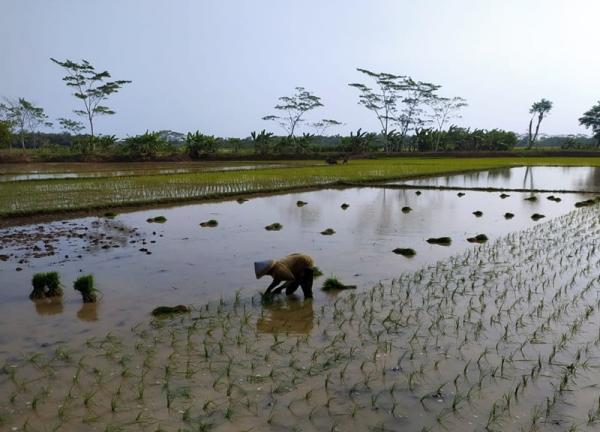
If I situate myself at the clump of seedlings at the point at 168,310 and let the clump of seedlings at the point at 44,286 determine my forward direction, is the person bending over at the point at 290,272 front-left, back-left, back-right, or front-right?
back-right

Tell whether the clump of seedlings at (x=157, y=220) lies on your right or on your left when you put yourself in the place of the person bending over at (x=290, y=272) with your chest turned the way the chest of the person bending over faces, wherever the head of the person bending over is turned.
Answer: on your right

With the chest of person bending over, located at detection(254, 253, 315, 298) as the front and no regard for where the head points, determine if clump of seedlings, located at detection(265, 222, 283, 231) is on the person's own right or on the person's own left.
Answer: on the person's own right

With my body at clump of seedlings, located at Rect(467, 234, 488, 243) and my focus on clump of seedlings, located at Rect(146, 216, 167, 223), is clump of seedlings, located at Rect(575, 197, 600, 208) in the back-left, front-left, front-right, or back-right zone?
back-right

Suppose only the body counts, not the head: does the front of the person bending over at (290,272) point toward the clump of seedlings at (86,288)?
yes

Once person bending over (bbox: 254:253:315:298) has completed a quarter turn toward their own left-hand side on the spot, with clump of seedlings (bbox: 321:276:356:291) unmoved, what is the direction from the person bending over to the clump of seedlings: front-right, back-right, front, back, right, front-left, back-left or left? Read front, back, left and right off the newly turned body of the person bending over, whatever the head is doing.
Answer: back-left

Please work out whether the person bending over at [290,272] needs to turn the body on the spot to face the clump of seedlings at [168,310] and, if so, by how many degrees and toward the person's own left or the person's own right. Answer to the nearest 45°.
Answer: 0° — they already face it

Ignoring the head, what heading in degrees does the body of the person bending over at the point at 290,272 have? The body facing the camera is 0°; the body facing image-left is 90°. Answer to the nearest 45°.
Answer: approximately 90°

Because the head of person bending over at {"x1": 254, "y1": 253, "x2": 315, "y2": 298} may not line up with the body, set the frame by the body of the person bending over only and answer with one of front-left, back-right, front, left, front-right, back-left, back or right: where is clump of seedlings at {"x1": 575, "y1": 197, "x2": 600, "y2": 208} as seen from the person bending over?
back-right

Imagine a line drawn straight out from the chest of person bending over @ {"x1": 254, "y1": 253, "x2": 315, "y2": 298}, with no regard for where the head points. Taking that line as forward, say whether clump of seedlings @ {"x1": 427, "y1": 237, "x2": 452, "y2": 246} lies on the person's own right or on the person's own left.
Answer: on the person's own right

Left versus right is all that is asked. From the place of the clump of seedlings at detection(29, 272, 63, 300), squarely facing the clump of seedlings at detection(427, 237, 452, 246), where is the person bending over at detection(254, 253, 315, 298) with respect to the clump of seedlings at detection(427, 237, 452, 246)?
right

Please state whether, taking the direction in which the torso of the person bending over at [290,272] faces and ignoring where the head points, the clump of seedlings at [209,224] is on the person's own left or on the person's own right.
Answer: on the person's own right

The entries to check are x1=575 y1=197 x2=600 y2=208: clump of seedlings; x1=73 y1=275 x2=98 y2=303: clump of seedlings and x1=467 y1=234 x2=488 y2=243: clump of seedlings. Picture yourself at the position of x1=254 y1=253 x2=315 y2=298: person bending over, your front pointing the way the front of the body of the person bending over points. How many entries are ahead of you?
1

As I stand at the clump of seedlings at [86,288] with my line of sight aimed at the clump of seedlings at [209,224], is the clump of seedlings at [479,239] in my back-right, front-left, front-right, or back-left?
front-right

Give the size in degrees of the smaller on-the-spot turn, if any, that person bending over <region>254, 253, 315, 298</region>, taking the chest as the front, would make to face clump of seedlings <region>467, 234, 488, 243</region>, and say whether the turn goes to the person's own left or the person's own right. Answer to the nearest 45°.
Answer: approximately 135° to the person's own right

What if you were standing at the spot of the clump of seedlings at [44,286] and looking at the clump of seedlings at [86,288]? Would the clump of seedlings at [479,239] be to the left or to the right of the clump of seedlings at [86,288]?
left

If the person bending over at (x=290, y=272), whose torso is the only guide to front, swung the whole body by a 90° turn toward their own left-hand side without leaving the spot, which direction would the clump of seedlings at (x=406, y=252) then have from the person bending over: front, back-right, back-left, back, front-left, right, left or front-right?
back-left
